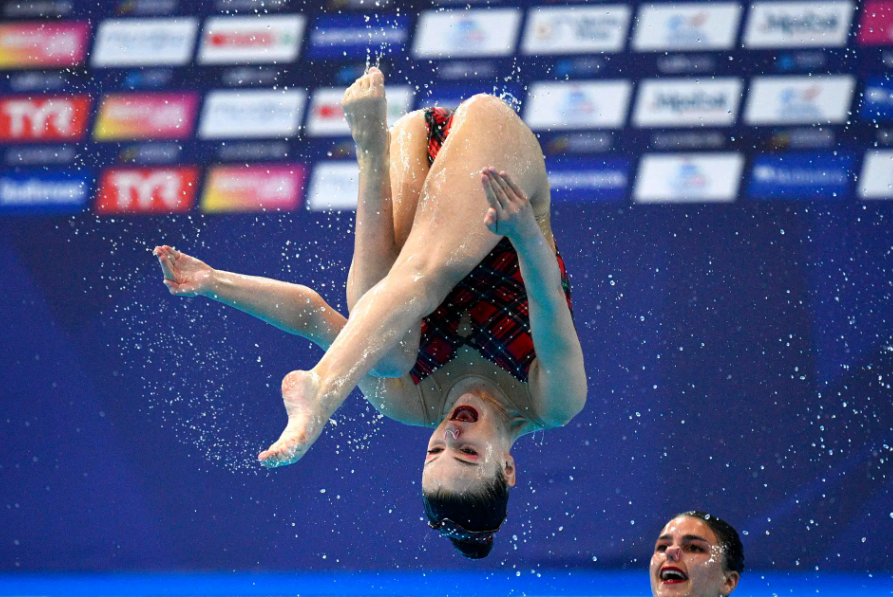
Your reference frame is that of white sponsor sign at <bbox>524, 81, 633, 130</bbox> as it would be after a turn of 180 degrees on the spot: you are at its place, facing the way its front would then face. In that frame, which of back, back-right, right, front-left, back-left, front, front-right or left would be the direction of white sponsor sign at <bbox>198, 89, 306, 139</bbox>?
left

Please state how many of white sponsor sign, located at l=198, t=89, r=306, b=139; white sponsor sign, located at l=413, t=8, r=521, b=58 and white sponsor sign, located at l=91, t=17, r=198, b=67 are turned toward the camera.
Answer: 3

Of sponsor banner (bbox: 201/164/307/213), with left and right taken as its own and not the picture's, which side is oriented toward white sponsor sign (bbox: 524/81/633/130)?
left

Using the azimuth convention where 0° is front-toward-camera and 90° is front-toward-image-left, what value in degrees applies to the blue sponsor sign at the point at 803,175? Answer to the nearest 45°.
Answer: approximately 0°

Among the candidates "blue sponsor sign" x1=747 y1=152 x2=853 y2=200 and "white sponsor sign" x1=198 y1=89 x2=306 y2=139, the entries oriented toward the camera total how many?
2
